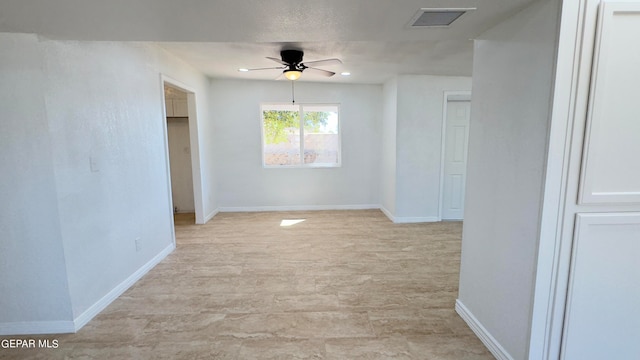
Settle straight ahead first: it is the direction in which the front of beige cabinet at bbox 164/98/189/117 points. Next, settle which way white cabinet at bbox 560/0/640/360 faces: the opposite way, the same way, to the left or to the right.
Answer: to the right

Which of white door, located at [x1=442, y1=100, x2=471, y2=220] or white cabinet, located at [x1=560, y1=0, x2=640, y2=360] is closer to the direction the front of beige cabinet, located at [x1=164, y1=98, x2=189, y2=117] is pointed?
the white cabinet

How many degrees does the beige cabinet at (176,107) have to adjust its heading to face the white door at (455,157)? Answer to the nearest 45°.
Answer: approximately 45° to its left

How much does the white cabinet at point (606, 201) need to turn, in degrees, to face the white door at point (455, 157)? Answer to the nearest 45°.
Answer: approximately 135° to its right

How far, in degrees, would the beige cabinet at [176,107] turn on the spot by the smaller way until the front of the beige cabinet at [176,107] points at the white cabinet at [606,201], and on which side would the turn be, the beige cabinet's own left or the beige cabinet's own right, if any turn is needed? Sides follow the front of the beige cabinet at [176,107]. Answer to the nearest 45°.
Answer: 0° — it already faces it

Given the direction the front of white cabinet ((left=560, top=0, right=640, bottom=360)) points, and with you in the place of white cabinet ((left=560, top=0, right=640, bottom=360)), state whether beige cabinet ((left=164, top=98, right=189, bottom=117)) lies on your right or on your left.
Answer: on your right
